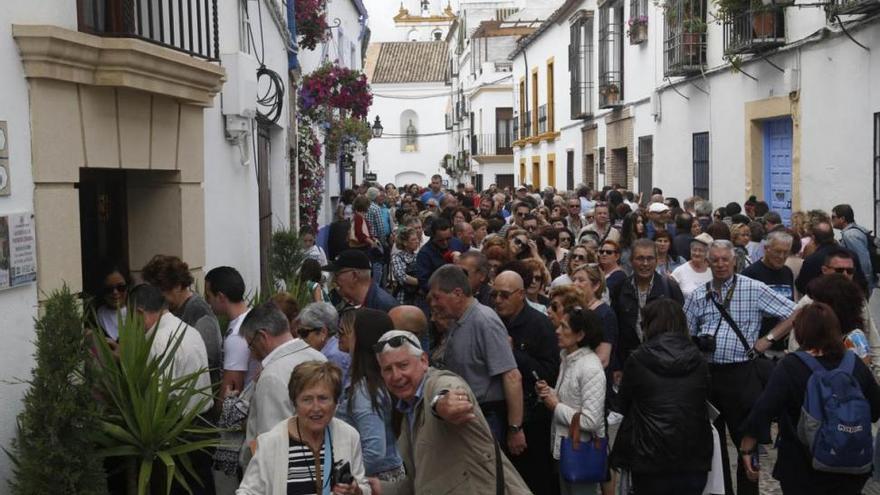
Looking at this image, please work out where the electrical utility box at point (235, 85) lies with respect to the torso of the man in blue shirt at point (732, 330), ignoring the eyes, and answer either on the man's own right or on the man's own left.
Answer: on the man's own right

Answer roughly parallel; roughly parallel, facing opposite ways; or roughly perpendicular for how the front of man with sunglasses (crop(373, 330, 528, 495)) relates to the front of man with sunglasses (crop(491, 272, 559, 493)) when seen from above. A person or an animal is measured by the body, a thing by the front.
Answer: roughly parallel

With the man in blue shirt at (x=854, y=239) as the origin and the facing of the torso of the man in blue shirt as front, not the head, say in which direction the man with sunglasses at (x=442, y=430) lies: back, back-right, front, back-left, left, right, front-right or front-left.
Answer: left

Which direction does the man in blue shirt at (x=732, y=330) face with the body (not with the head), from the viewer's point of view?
toward the camera

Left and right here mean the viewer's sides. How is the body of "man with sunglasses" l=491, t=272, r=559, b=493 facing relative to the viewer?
facing the viewer and to the left of the viewer

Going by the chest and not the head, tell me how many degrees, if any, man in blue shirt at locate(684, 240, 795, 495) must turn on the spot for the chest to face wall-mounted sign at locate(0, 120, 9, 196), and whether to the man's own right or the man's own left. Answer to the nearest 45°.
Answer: approximately 45° to the man's own right

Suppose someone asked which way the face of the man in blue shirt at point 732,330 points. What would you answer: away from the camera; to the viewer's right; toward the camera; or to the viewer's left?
toward the camera

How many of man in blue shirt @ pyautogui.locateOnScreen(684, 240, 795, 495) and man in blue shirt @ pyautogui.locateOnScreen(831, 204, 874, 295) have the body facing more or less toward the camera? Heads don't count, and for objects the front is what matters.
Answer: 1

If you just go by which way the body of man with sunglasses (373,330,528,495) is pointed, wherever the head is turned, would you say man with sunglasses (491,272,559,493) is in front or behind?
behind

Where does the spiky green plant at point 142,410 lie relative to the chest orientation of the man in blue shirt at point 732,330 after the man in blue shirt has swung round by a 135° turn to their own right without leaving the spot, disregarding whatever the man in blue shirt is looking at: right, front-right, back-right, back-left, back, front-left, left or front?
left

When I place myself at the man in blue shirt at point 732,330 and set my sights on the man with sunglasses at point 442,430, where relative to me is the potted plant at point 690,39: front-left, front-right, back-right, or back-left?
back-right

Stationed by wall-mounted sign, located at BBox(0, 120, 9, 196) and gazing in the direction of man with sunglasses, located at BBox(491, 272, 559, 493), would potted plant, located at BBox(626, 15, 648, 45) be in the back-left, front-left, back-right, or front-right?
front-left

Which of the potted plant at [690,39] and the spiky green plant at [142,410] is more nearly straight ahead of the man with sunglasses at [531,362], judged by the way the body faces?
the spiky green plant

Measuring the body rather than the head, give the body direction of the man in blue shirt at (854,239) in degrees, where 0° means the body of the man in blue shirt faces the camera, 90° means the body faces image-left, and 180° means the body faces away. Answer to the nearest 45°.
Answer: approximately 90°

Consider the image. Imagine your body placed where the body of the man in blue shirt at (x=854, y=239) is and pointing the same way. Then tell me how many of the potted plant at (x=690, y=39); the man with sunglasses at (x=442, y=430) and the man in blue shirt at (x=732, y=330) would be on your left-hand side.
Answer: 2

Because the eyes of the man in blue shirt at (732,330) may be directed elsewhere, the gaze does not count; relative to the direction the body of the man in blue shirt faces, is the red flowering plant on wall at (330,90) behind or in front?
behind
